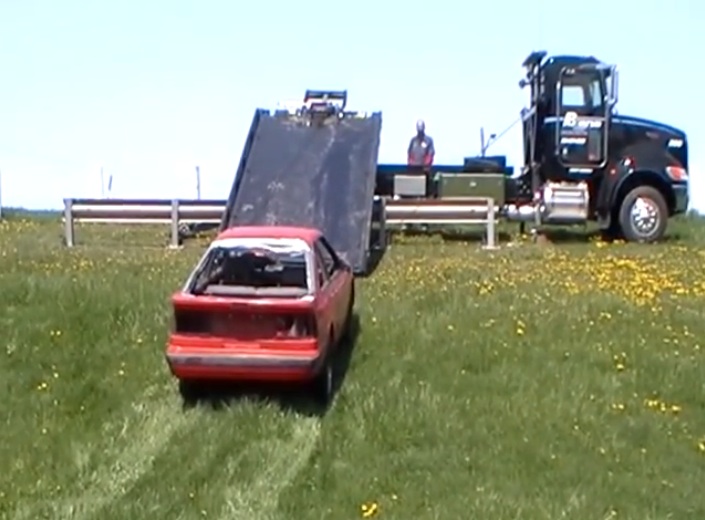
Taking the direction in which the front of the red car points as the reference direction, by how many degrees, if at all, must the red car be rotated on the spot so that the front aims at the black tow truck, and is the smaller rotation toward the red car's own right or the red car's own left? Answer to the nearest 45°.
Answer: approximately 45° to the red car's own right

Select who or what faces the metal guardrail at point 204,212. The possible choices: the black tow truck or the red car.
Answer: the red car

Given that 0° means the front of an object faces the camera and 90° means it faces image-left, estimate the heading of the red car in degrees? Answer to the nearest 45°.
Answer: approximately 180°

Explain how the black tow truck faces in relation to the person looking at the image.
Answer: facing to the right of the viewer

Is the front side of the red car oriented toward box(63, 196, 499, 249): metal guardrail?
yes

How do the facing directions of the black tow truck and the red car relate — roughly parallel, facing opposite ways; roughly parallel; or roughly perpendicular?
roughly perpendicular

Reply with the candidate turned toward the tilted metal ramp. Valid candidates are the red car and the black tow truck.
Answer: the red car

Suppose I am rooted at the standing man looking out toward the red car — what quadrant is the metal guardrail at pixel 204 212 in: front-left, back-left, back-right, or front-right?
front-right

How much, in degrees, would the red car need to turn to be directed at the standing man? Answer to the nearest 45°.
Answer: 0° — it already faces them

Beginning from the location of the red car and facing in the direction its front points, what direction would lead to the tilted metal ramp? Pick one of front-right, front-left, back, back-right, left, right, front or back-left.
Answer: front

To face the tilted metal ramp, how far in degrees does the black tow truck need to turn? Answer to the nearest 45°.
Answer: approximately 135° to its right

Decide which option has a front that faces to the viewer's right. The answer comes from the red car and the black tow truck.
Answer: the black tow truck

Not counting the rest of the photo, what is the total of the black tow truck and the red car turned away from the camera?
1

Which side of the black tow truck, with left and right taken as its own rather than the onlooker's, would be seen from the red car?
right
